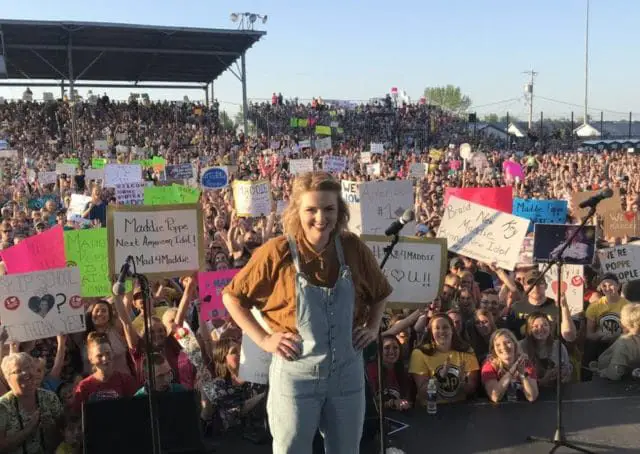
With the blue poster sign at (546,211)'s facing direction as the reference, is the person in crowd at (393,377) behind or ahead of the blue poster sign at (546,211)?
ahead

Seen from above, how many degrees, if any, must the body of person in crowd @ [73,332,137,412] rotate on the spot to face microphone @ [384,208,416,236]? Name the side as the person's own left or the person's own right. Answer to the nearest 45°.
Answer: approximately 45° to the person's own left

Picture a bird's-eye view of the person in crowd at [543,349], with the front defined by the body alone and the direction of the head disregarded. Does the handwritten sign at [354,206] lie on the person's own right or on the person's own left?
on the person's own right

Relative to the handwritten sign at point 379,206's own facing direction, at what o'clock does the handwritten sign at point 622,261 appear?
the handwritten sign at point 622,261 is roughly at 9 o'clock from the handwritten sign at point 379,206.

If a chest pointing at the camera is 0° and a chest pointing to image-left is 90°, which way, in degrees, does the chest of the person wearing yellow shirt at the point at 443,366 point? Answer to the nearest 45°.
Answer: approximately 0°

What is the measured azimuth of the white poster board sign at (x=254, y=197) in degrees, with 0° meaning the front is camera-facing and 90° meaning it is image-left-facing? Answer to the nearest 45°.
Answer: approximately 0°
